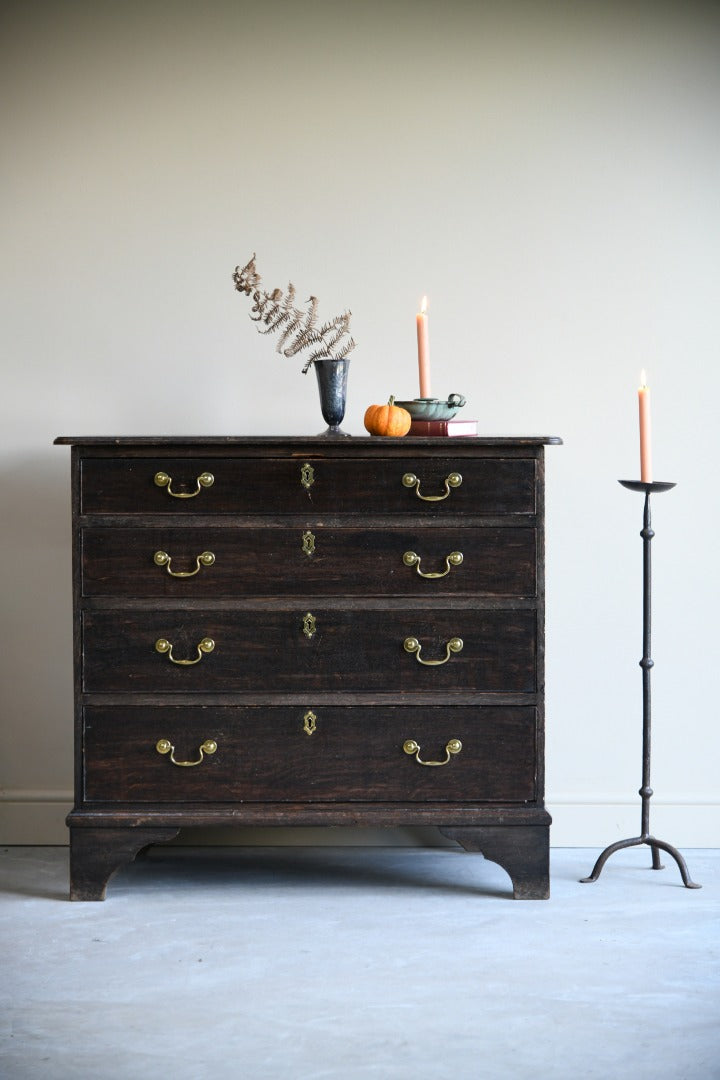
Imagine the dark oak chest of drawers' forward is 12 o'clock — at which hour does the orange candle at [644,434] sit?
The orange candle is roughly at 9 o'clock from the dark oak chest of drawers.

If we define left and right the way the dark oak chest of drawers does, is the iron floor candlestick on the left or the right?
on its left

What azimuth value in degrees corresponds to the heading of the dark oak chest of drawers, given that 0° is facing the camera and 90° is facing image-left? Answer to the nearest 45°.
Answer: approximately 0°
